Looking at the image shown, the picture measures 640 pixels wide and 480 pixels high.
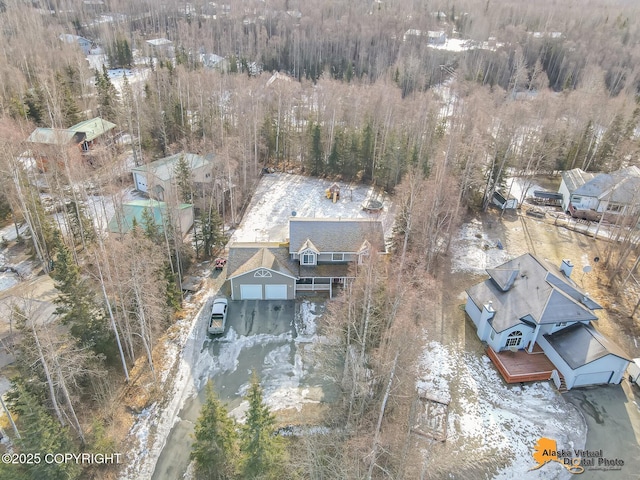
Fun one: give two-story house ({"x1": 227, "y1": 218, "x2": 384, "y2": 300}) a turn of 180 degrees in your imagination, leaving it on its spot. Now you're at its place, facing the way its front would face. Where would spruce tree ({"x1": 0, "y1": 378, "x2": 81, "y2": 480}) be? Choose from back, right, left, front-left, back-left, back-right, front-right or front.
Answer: back-left

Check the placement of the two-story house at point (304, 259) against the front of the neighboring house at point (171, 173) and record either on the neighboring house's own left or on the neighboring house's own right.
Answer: on the neighboring house's own left

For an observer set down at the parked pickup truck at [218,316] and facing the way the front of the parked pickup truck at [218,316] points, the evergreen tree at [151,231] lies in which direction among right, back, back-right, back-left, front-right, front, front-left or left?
front-left

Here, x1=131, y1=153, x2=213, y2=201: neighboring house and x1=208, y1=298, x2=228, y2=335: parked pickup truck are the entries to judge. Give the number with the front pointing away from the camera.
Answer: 1

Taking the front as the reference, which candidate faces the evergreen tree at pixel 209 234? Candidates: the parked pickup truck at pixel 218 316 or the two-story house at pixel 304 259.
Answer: the parked pickup truck

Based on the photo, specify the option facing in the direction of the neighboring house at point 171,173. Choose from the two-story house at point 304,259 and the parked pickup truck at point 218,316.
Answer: the parked pickup truck

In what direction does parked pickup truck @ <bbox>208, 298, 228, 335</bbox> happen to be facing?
away from the camera

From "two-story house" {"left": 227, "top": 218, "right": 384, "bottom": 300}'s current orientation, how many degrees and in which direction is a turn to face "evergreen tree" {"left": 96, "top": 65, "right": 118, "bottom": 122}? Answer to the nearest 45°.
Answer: approximately 135° to its right

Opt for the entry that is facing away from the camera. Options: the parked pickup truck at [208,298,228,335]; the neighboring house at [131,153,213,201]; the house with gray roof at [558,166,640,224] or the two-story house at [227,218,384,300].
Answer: the parked pickup truck

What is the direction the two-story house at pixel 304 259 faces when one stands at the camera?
facing the viewer

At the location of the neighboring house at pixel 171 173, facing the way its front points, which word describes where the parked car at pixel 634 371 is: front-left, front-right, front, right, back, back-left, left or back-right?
left

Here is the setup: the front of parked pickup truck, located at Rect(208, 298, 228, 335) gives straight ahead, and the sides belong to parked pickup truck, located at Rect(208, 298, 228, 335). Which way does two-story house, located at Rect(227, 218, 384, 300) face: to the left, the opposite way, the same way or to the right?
the opposite way

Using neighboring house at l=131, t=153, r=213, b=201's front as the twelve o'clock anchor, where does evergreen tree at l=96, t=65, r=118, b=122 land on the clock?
The evergreen tree is roughly at 4 o'clock from the neighboring house.

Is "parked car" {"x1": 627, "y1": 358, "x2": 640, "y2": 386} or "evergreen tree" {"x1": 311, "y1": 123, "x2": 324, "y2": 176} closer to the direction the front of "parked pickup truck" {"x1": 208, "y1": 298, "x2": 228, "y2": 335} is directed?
the evergreen tree
